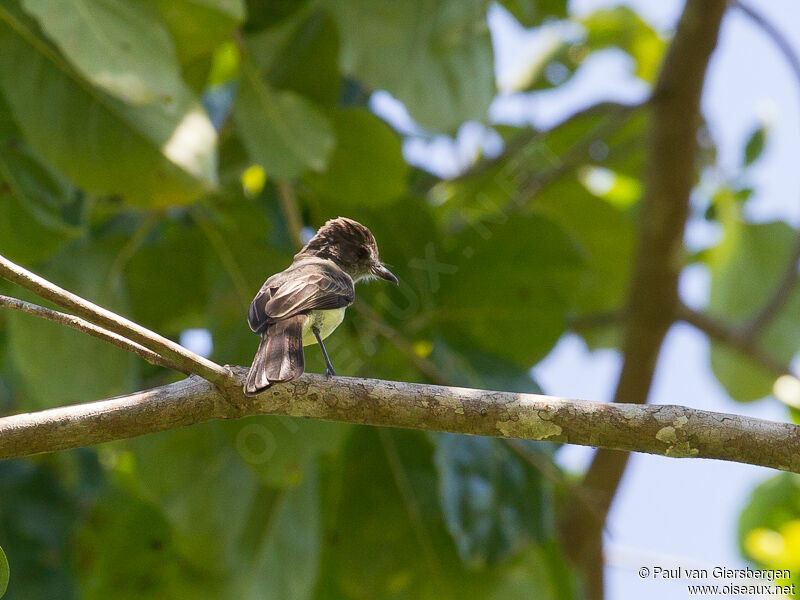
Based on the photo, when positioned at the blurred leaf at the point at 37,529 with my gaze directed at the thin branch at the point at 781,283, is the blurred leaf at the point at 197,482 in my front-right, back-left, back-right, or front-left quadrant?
front-right

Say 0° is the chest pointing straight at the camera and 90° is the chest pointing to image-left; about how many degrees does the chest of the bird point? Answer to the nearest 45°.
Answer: approximately 225°

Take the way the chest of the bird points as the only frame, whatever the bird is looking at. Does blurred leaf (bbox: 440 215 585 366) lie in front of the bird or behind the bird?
in front

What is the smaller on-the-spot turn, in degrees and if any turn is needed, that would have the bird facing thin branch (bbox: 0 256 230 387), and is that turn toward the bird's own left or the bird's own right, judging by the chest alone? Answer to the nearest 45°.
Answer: approximately 180°
